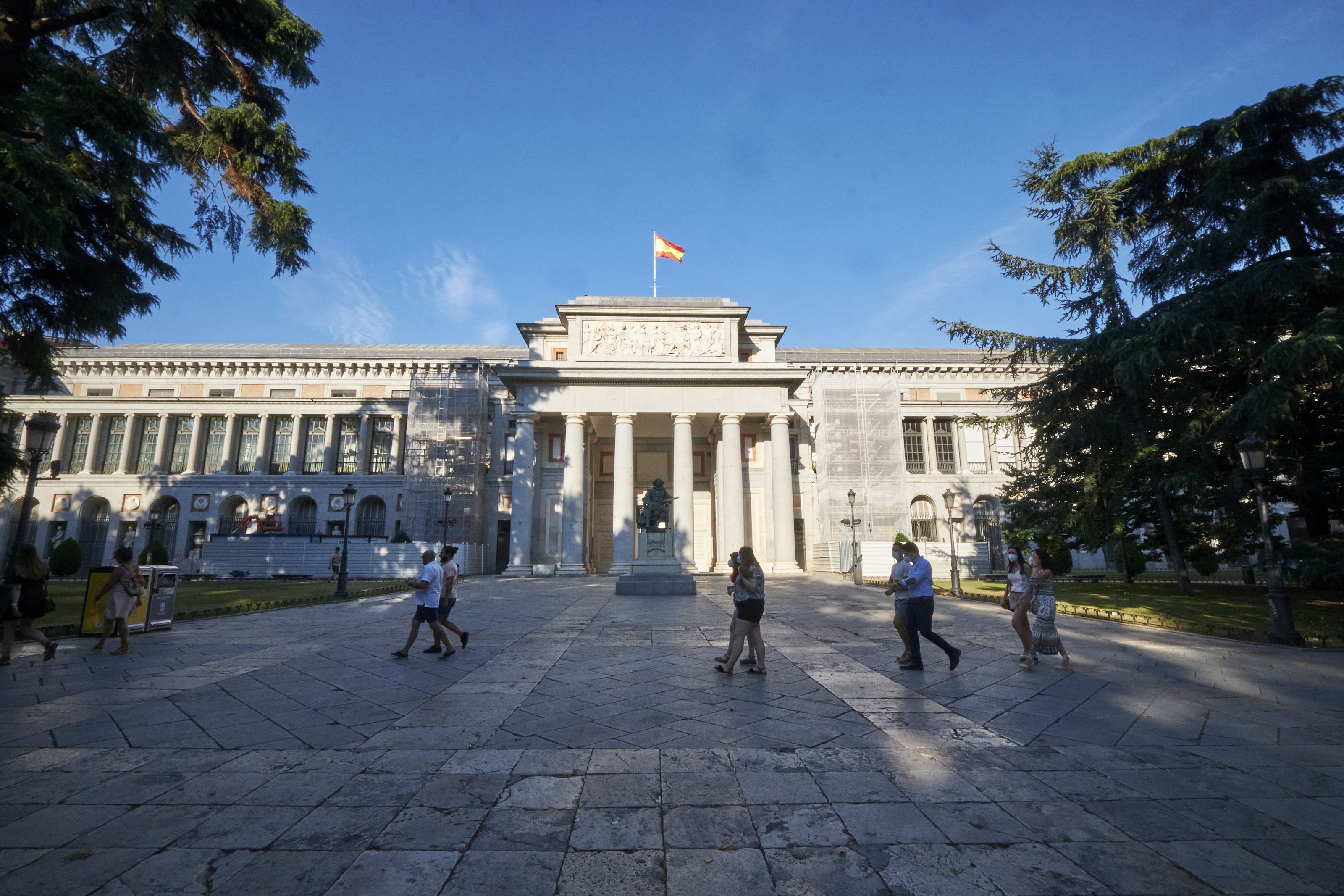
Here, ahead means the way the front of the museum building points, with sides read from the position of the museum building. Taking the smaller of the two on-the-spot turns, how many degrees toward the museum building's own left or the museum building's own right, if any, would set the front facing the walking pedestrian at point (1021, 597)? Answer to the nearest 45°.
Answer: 0° — it already faces them

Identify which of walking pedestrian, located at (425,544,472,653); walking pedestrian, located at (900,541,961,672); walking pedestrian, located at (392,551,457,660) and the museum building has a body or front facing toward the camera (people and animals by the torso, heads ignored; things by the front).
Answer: the museum building

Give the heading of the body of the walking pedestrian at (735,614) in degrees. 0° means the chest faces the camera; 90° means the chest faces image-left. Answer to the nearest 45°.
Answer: approximately 90°

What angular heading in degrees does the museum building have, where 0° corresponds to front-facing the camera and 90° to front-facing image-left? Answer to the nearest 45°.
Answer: approximately 0°

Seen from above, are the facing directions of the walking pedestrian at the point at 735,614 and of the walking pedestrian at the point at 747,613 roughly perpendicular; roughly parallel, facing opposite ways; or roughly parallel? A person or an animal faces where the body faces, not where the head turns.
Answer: roughly parallel

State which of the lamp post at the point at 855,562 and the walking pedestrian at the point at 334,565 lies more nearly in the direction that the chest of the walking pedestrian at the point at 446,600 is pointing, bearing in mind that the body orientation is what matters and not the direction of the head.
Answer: the walking pedestrian

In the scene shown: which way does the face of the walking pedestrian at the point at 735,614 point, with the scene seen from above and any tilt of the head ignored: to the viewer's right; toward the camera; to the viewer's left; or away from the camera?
to the viewer's left

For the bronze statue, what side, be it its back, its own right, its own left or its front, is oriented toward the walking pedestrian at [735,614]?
front

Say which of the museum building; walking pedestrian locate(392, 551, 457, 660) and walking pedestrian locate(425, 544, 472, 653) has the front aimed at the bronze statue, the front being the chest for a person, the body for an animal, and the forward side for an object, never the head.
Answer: the museum building

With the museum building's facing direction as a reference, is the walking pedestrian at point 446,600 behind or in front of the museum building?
in front

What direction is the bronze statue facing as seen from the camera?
toward the camera

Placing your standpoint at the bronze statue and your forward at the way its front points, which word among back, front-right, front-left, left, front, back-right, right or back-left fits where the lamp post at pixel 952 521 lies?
left
